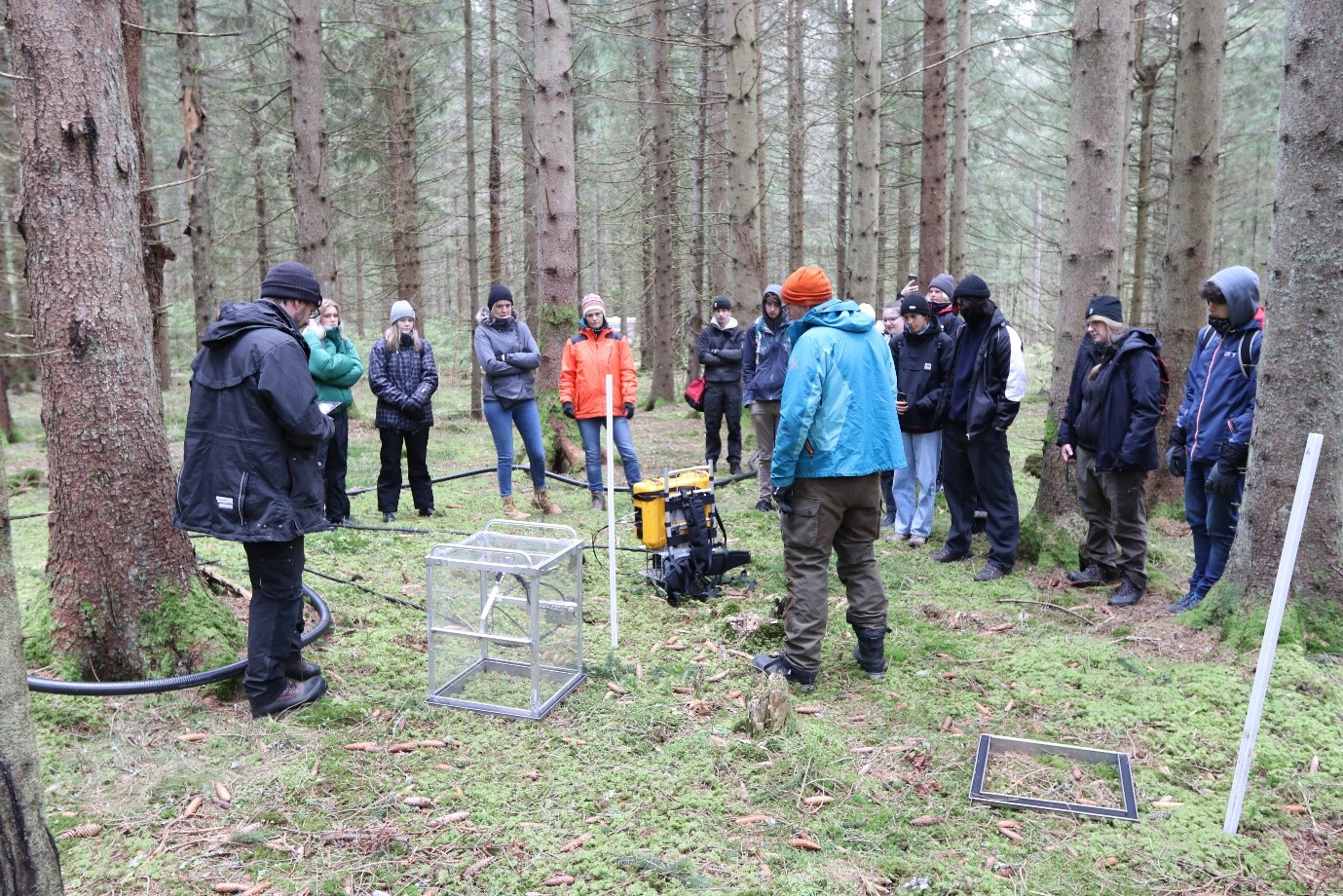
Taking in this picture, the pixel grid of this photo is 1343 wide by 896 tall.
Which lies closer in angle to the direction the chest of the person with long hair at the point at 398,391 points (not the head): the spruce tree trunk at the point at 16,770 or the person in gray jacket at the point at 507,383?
the spruce tree trunk

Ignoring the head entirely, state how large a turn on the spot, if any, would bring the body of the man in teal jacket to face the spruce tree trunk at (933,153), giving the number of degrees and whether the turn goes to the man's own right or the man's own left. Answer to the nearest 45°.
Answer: approximately 45° to the man's own right

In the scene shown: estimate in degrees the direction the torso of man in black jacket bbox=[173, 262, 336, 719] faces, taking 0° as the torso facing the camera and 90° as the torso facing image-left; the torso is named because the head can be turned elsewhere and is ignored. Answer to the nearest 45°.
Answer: approximately 225°

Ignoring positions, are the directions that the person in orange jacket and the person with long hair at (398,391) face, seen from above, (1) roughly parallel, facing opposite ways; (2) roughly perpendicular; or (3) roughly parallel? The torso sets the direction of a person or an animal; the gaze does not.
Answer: roughly parallel

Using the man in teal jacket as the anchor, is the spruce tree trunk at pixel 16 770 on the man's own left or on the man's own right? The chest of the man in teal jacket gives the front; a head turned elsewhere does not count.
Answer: on the man's own left

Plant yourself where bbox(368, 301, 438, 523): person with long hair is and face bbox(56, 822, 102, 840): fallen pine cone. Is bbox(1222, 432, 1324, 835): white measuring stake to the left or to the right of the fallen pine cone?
left

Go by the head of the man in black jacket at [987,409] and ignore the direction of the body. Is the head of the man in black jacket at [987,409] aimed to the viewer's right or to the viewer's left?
to the viewer's left

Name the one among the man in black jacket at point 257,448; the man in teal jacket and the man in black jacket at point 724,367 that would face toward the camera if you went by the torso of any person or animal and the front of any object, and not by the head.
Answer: the man in black jacket at point 724,367

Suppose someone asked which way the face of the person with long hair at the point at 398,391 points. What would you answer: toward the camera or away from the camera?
toward the camera

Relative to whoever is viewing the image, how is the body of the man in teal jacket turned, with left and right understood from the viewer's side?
facing away from the viewer and to the left of the viewer

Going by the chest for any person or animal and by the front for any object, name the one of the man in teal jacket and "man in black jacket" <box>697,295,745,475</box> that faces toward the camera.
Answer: the man in black jacket

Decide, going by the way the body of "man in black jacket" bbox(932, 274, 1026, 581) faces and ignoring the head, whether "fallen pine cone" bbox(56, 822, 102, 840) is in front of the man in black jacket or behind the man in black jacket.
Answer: in front

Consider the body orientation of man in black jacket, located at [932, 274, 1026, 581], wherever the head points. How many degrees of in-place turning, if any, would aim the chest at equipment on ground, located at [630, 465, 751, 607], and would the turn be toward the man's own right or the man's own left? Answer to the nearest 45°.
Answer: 0° — they already face it

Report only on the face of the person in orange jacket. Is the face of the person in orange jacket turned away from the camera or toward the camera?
toward the camera

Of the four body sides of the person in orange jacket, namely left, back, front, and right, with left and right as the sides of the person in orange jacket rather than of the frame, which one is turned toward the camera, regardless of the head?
front

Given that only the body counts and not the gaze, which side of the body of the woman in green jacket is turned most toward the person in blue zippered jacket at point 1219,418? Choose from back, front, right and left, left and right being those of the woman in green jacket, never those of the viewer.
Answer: front

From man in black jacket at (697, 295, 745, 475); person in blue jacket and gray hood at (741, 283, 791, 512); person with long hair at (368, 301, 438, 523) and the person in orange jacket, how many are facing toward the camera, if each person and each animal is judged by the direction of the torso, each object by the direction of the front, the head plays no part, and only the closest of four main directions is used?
4

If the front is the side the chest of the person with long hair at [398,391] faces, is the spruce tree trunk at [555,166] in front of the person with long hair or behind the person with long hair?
behind
